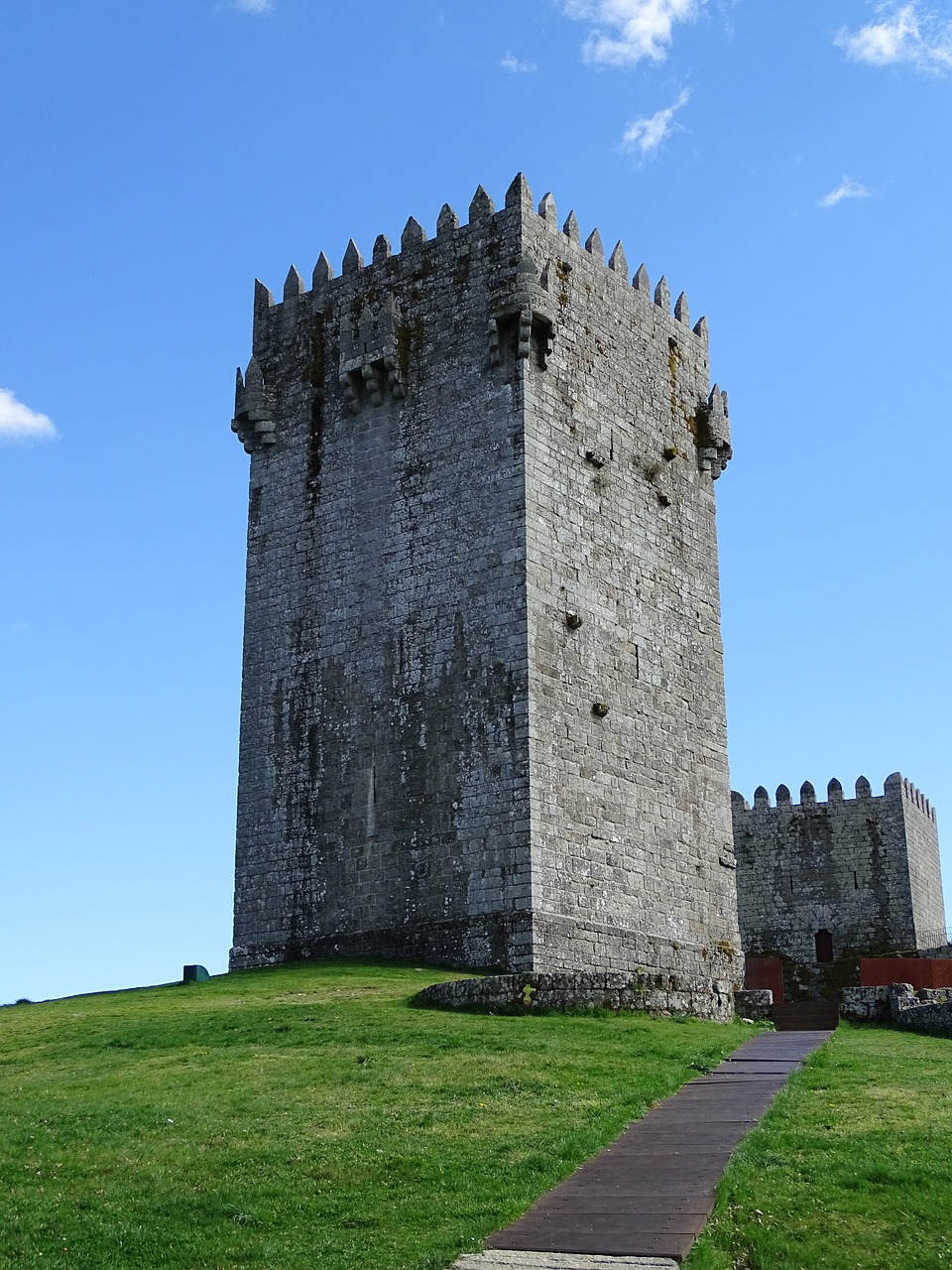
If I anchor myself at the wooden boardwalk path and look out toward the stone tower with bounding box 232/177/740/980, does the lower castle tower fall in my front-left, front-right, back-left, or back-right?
front-right

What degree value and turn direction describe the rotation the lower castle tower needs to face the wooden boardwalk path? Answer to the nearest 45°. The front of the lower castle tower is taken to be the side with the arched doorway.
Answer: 0° — it already faces it

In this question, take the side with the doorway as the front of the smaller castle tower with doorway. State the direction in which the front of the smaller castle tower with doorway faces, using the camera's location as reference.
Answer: facing the viewer

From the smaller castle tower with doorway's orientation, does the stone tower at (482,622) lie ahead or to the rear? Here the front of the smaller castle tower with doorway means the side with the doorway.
ahead
